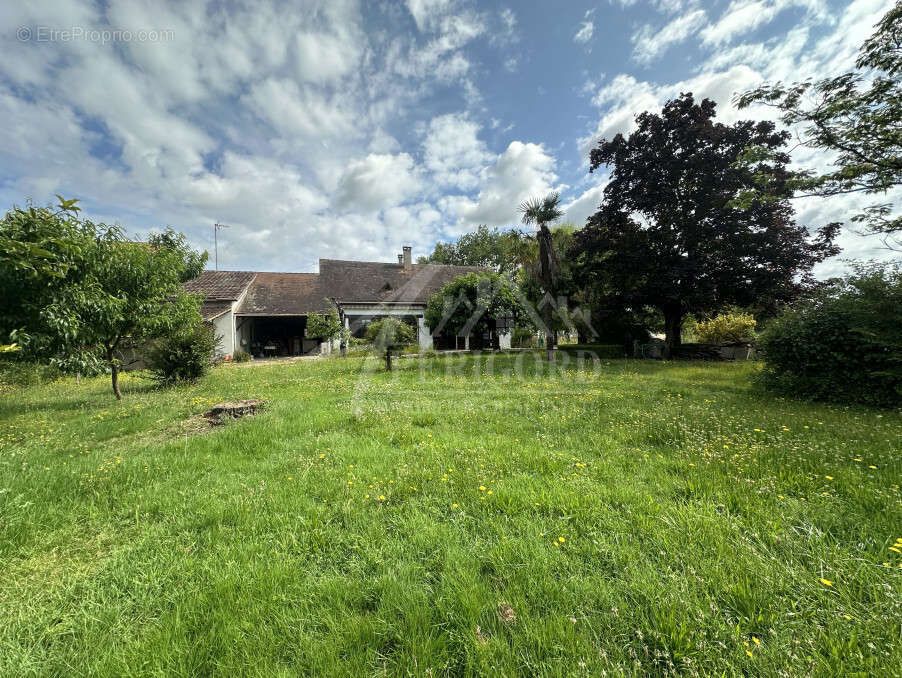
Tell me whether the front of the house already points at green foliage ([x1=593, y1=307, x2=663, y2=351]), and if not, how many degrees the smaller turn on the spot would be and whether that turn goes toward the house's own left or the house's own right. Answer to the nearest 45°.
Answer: approximately 45° to the house's own left

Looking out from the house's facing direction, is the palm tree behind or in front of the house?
in front

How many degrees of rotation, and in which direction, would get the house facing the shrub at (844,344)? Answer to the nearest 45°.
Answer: approximately 45° to its left

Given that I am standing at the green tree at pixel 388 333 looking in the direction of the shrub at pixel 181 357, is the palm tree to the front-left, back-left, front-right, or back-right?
back-right

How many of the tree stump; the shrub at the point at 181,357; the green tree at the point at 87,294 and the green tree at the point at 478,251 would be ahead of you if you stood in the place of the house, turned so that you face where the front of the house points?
3

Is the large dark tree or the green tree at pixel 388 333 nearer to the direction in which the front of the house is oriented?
the green tree

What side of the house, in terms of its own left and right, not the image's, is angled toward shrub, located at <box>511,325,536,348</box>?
left

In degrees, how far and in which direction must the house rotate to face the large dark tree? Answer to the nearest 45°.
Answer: approximately 45° to its left

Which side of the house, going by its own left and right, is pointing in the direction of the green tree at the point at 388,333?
front

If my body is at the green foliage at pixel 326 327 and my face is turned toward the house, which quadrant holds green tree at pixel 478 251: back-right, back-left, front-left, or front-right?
front-right

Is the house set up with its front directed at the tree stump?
yes

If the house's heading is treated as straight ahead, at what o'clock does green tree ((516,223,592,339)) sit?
The green tree is roughly at 10 o'clock from the house.

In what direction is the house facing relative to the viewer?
toward the camera
